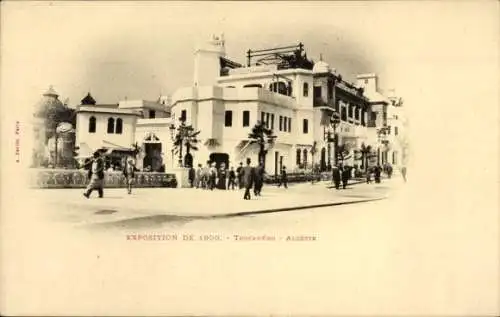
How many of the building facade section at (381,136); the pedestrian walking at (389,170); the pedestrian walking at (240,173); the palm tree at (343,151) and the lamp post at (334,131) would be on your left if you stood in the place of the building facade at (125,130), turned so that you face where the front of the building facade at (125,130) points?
5

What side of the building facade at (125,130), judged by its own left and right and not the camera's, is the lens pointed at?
front

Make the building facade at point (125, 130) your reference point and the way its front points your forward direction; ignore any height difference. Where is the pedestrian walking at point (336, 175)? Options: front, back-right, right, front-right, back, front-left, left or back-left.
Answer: left

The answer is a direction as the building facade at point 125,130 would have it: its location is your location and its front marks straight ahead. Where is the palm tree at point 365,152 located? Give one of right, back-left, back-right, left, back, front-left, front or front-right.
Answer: left

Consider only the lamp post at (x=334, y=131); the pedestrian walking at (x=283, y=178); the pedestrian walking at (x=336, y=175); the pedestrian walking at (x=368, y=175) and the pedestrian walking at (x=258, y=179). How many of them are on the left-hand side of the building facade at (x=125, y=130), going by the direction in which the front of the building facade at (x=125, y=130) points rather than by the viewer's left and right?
5
